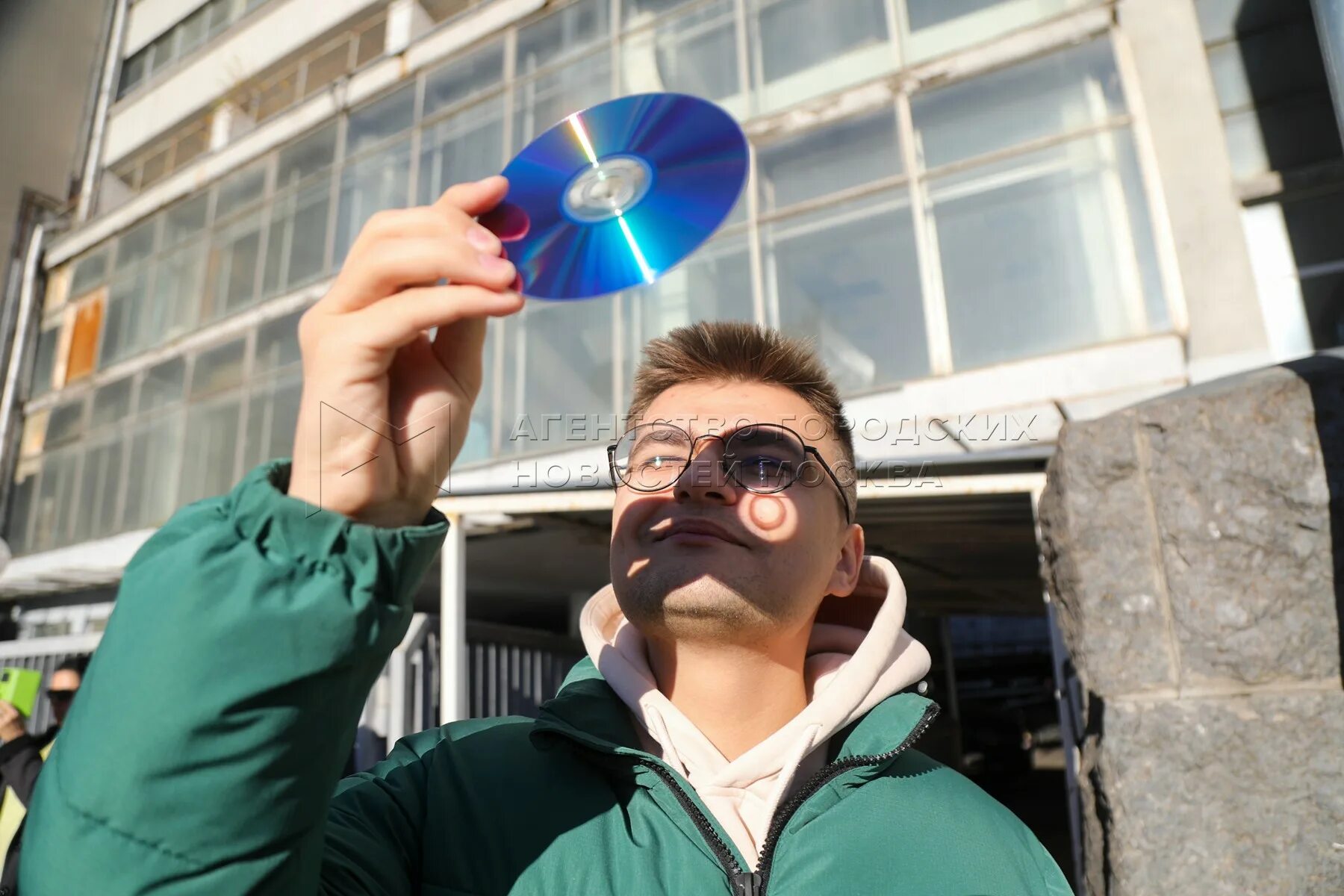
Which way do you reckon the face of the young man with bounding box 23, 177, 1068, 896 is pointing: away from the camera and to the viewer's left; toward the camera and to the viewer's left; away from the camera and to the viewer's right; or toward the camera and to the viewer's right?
toward the camera and to the viewer's left

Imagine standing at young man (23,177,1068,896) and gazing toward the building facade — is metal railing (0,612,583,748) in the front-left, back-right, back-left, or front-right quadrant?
front-left

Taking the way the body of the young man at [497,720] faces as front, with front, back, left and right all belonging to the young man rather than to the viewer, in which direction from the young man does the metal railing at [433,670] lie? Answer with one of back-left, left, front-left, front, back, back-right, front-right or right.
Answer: back

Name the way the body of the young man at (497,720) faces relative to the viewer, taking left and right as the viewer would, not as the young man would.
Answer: facing the viewer

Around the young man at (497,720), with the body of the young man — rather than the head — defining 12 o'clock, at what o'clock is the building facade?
The building facade is roughly at 7 o'clock from the young man.
